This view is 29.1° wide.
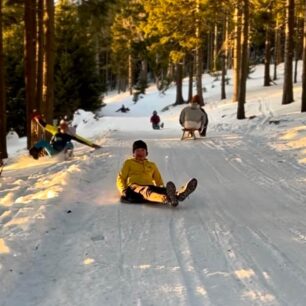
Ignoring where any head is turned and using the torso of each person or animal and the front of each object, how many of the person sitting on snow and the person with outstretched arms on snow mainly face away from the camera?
0

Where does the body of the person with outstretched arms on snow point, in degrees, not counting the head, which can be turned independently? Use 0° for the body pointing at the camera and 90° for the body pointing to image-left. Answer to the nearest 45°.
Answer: approximately 45°

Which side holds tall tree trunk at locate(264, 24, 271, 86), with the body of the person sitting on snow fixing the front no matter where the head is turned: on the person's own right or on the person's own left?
on the person's own left

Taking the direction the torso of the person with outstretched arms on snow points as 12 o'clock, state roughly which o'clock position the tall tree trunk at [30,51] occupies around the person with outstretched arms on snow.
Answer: The tall tree trunk is roughly at 4 o'clock from the person with outstretched arms on snow.

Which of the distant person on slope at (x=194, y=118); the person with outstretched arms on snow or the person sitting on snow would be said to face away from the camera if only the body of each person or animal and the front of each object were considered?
the distant person on slope

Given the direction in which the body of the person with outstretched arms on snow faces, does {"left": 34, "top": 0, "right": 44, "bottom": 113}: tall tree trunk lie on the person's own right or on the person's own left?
on the person's own right

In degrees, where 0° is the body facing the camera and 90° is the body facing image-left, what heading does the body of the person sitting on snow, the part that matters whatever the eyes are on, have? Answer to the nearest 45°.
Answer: approximately 315°

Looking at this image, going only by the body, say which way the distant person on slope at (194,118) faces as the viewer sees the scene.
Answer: away from the camera

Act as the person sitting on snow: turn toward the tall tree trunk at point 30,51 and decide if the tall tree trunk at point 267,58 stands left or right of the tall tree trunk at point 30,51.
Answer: right

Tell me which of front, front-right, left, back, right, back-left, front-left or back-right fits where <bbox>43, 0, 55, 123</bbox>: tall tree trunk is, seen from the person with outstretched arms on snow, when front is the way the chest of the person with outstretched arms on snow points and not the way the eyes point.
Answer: back-right
